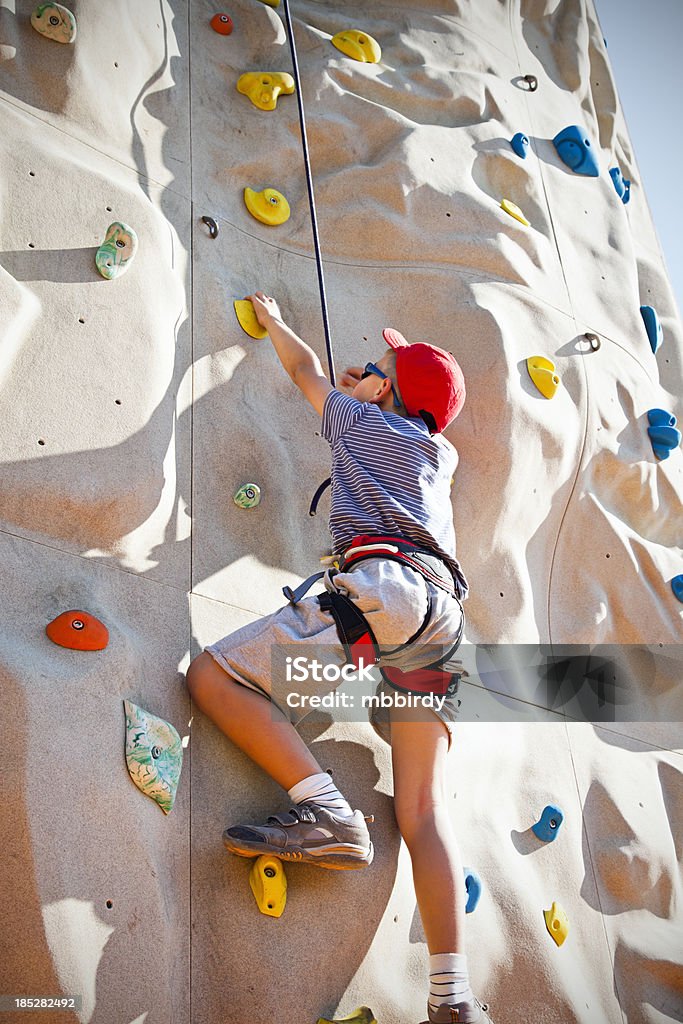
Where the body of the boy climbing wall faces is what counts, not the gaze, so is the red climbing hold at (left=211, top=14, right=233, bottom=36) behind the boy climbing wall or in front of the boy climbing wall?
in front

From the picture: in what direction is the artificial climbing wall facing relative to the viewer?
toward the camera

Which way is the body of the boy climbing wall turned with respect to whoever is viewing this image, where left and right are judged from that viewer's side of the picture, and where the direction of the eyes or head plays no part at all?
facing away from the viewer and to the left of the viewer

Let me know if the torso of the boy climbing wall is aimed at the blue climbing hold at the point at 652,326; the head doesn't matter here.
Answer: no
